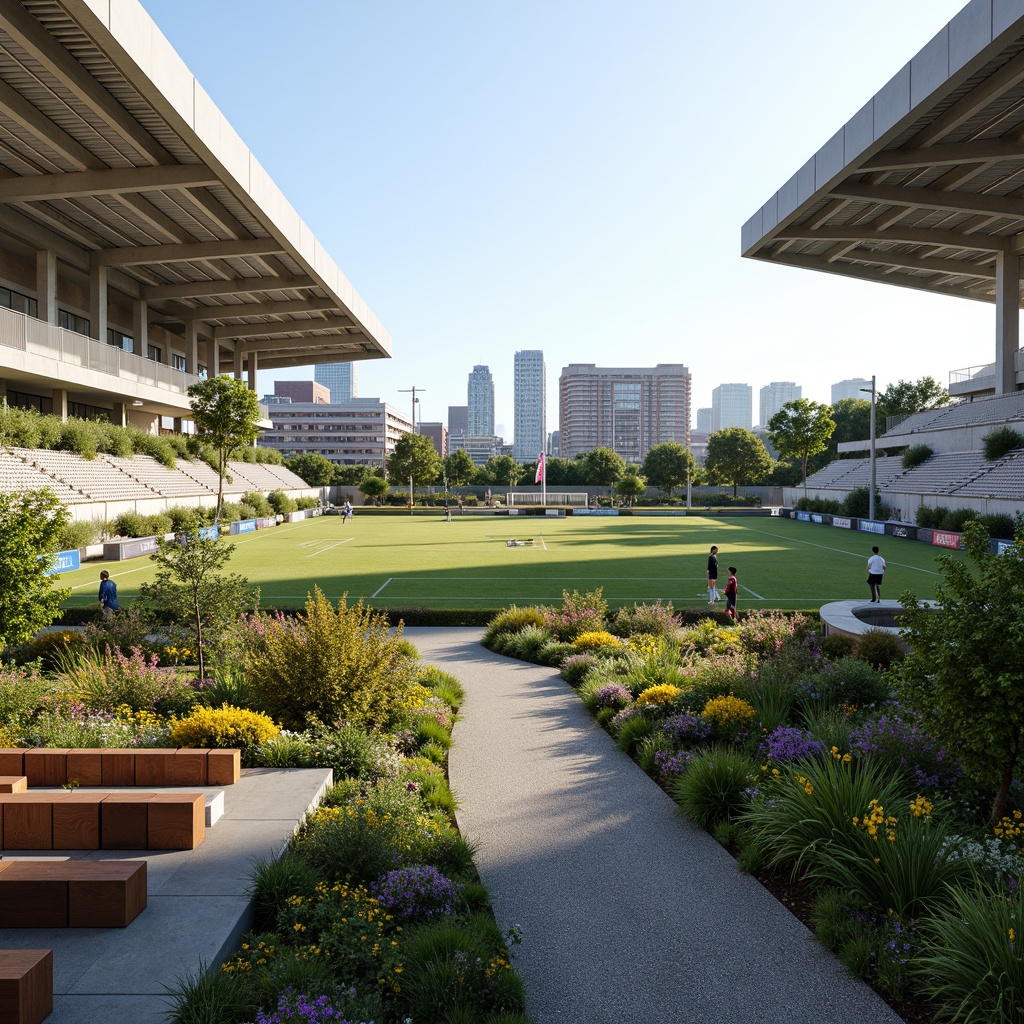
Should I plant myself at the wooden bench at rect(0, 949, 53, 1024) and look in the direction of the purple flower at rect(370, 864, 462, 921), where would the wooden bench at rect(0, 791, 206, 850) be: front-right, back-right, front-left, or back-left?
front-left

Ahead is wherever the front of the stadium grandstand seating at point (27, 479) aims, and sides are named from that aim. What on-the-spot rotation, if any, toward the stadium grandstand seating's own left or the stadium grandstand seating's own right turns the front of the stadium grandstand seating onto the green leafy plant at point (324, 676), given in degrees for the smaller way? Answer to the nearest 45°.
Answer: approximately 45° to the stadium grandstand seating's own right

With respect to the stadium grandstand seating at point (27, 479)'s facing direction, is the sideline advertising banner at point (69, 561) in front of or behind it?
in front

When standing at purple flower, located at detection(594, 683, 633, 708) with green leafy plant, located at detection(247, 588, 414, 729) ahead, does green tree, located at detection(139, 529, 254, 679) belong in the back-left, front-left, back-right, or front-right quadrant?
front-right

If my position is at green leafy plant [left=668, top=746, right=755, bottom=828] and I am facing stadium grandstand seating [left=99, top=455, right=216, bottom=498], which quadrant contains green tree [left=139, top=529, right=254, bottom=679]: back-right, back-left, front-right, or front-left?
front-left

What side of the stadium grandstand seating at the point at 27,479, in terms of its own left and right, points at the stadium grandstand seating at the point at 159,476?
left

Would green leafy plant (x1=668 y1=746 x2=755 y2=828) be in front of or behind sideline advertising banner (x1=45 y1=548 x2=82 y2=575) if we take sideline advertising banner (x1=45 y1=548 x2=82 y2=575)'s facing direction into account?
in front

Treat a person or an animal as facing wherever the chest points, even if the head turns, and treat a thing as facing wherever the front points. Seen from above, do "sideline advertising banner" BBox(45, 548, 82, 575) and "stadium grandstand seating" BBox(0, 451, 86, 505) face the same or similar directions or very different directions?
same or similar directions

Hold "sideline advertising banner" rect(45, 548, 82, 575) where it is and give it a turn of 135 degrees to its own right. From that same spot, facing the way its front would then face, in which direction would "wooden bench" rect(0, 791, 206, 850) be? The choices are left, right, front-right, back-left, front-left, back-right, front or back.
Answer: left

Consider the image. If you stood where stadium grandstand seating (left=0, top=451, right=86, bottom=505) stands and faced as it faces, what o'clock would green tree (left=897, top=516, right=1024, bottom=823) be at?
The green tree is roughly at 1 o'clock from the stadium grandstand seating.

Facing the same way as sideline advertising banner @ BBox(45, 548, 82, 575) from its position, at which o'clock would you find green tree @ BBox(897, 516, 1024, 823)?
The green tree is roughly at 1 o'clock from the sideline advertising banner.

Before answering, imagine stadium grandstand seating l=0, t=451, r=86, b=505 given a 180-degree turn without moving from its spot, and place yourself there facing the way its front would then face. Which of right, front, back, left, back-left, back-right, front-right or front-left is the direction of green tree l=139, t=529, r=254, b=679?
back-left

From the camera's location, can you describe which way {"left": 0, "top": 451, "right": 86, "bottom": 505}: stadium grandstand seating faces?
facing the viewer and to the right of the viewer

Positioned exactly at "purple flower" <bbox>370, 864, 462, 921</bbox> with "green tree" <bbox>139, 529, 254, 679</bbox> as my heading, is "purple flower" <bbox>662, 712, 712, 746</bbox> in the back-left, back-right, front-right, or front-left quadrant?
front-right

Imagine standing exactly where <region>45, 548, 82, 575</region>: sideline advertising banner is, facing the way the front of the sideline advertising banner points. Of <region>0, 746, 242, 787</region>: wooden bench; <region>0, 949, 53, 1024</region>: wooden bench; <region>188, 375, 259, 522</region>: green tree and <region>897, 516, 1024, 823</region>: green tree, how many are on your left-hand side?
1

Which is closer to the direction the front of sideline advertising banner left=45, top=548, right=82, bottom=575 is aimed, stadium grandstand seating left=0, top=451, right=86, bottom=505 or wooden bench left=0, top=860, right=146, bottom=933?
the wooden bench

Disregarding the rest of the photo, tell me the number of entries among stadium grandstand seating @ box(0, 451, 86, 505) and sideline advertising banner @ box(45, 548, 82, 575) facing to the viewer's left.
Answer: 0

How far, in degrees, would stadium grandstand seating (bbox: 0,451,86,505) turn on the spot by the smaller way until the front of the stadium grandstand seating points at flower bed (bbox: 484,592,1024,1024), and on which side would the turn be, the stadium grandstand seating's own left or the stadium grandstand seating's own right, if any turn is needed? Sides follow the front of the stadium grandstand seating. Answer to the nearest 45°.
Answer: approximately 45° to the stadium grandstand seating's own right

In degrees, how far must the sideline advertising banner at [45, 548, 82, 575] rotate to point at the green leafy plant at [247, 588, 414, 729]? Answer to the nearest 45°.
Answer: approximately 45° to its right
